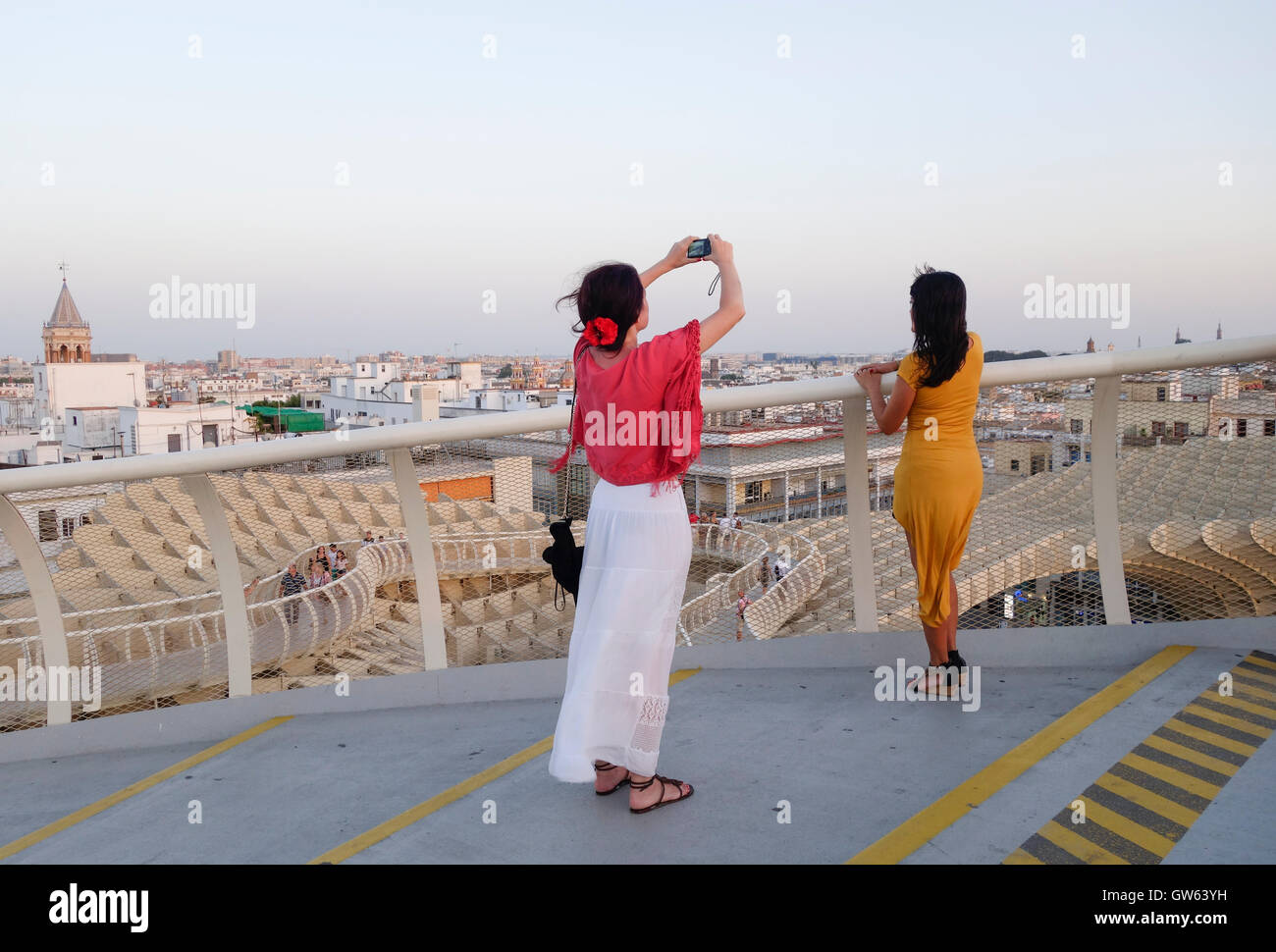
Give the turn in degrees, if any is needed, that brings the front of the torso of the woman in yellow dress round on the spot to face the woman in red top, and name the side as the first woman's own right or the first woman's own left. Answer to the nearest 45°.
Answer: approximately 90° to the first woman's own left

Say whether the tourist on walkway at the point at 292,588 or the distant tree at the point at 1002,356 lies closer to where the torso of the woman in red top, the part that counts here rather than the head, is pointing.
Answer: the distant tree

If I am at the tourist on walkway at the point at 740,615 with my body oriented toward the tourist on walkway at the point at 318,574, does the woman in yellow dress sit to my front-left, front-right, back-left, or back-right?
back-left

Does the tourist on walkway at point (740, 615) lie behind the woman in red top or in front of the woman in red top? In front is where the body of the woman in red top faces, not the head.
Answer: in front

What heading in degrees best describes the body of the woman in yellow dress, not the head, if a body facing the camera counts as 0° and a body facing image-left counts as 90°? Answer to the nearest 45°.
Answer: approximately 135°

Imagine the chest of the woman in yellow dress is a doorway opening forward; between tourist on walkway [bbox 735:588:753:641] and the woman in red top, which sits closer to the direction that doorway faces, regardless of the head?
the tourist on walkway

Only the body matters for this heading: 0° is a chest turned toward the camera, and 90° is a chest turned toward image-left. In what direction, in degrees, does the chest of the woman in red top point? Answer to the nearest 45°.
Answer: approximately 225°

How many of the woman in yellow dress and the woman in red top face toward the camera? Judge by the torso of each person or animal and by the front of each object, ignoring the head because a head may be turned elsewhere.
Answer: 0
